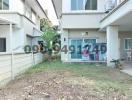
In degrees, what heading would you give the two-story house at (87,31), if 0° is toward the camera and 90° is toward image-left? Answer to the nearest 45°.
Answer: approximately 0°
